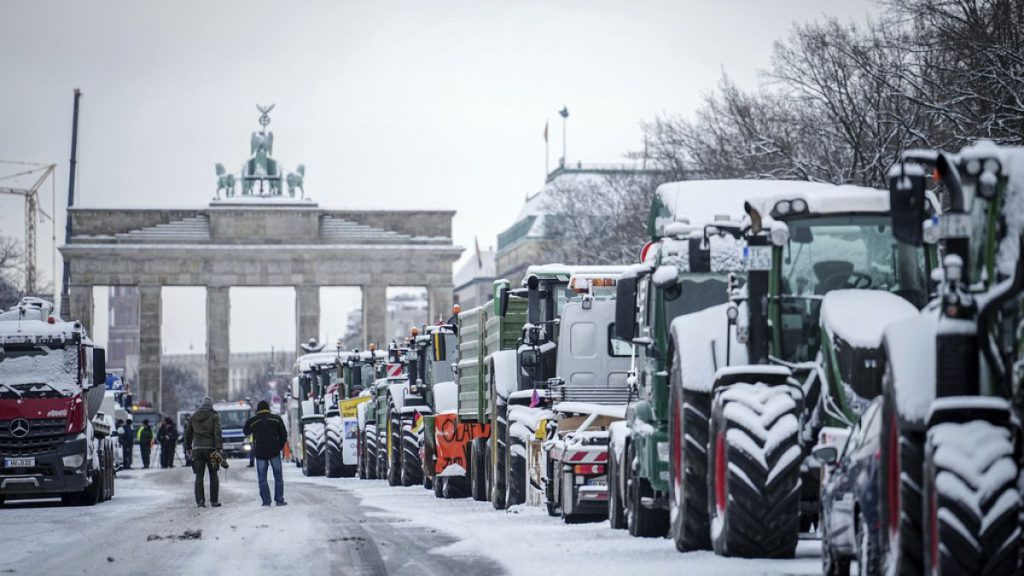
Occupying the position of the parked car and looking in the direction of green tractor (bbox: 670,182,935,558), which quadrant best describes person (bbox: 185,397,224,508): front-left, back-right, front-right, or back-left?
front-left

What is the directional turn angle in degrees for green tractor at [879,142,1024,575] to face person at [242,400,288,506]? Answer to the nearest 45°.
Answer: approximately 135° to its right

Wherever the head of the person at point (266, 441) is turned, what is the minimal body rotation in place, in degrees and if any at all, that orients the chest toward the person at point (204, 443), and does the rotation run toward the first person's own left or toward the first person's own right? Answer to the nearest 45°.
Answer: approximately 45° to the first person's own left

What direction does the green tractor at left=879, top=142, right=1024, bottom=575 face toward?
toward the camera

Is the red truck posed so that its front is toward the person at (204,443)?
no

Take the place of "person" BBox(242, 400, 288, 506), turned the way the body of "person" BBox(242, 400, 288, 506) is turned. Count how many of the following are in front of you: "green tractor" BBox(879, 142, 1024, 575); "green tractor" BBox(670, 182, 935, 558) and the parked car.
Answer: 0

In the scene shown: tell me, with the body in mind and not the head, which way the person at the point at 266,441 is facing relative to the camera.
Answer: away from the camera

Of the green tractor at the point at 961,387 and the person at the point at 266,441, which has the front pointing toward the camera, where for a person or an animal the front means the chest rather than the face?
the green tractor

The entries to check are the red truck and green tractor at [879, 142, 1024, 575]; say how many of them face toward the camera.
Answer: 2

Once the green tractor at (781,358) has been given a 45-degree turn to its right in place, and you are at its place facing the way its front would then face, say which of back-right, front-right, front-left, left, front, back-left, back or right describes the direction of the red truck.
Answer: back-right

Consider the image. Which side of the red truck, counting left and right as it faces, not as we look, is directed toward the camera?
front

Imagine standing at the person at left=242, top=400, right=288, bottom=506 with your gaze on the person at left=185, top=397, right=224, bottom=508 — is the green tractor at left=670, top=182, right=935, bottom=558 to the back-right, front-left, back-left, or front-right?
back-left

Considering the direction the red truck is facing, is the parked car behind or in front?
in front

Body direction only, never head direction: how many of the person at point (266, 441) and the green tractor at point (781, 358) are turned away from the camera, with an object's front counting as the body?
1

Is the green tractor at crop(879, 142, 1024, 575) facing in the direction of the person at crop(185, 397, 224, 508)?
no

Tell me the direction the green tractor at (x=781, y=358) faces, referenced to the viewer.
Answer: facing the viewer and to the right of the viewer

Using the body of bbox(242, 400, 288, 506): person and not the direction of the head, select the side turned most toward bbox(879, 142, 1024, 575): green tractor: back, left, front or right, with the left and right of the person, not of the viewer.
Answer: back
